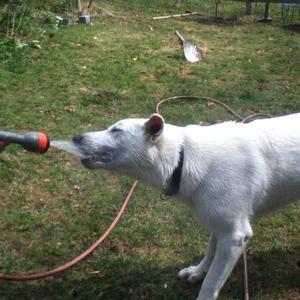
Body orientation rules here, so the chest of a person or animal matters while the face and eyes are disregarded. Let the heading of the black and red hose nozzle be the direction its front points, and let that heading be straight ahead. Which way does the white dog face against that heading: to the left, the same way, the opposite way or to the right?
the opposite way

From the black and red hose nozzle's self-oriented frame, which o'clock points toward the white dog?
The white dog is roughly at 12 o'clock from the black and red hose nozzle.

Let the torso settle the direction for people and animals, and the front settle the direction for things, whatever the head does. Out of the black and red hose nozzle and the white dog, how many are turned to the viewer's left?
1

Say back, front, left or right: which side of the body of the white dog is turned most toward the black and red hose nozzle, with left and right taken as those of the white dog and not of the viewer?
front

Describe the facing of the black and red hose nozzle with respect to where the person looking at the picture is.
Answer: facing to the right of the viewer

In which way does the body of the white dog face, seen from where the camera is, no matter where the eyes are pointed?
to the viewer's left
